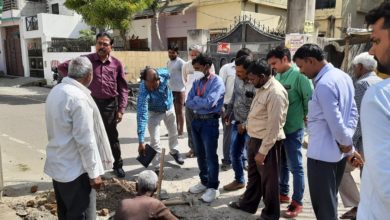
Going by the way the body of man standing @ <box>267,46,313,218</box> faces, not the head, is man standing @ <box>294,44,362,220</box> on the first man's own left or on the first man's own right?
on the first man's own left

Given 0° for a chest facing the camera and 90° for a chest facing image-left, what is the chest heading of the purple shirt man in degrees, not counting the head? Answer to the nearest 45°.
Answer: approximately 0°

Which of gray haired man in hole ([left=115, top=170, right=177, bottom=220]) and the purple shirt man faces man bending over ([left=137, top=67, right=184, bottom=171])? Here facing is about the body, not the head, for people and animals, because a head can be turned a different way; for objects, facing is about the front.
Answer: gray haired man in hole ([left=115, top=170, right=177, bottom=220])

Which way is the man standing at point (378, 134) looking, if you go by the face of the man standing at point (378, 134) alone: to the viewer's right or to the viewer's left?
to the viewer's left

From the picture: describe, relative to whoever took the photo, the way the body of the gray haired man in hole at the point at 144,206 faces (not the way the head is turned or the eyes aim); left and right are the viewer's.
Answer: facing away from the viewer

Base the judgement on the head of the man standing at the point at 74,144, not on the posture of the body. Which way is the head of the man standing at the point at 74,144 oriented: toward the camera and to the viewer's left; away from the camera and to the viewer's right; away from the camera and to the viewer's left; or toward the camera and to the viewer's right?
away from the camera and to the viewer's right

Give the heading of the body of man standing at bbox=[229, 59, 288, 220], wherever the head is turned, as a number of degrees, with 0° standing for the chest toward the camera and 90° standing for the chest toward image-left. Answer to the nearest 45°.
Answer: approximately 90°

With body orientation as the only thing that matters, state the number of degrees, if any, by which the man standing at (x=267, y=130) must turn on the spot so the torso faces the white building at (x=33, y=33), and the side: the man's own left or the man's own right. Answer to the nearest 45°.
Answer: approximately 45° to the man's own right

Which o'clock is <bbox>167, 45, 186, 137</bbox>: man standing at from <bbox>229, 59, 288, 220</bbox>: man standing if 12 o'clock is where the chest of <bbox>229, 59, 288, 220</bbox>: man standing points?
<bbox>167, 45, 186, 137</bbox>: man standing is roughly at 2 o'clock from <bbox>229, 59, 288, 220</bbox>: man standing.

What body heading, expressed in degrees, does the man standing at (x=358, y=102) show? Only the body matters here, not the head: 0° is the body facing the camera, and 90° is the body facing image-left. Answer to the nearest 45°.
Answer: approximately 90°

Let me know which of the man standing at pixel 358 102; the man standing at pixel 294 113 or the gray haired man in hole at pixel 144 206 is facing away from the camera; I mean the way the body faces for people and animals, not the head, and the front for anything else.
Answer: the gray haired man in hole at pixel 144 206
